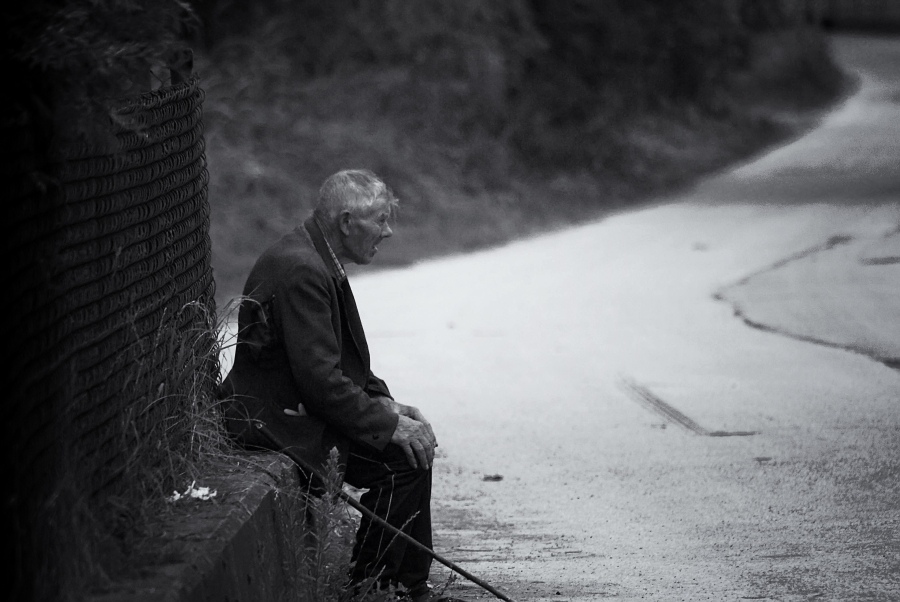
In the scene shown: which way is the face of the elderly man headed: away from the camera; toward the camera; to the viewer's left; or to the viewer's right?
to the viewer's right

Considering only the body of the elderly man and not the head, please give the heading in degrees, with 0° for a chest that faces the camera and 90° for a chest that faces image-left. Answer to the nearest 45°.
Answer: approximately 270°

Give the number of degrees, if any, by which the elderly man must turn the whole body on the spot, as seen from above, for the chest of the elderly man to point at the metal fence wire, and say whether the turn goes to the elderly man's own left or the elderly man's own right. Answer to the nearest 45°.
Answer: approximately 135° to the elderly man's own right
